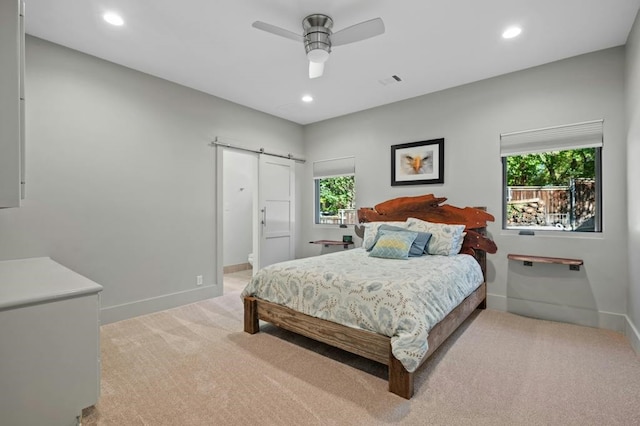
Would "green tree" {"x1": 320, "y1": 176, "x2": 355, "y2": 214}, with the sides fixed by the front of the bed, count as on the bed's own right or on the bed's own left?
on the bed's own right

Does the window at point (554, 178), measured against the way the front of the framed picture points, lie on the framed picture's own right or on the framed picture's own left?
on the framed picture's own left

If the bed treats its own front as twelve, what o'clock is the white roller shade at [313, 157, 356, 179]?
The white roller shade is roughly at 4 o'clock from the bed.

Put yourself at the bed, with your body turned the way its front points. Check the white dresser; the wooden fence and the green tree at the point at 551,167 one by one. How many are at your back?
2

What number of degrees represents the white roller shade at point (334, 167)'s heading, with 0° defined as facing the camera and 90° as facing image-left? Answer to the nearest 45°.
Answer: approximately 45°

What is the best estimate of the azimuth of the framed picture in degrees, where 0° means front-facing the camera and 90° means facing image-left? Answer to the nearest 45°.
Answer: approximately 45°
